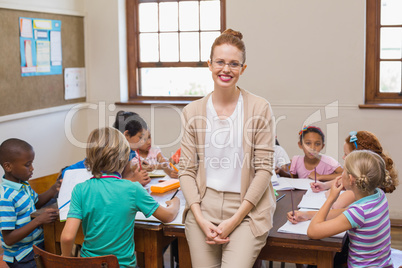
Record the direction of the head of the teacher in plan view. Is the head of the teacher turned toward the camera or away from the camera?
toward the camera

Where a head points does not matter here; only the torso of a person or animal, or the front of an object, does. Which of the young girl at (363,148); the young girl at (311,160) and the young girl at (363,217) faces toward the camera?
the young girl at (311,160)

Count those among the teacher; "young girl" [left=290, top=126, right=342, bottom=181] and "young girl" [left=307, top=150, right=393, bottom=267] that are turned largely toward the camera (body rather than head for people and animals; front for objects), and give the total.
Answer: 2

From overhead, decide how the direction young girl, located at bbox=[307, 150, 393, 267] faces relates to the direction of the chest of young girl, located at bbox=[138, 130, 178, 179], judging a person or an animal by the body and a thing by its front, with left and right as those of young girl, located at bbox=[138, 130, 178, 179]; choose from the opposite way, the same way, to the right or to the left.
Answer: the opposite way

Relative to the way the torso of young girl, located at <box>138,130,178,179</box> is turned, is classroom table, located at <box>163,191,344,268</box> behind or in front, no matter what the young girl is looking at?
in front

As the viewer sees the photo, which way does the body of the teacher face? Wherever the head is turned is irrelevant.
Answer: toward the camera

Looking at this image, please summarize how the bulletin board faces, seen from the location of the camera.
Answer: facing the viewer and to the right of the viewer

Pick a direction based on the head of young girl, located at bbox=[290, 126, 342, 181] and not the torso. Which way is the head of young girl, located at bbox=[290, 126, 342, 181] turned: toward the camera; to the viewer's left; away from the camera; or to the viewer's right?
toward the camera

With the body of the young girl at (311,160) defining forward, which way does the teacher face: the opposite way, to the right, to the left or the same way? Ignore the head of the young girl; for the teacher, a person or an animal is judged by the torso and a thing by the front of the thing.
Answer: the same way

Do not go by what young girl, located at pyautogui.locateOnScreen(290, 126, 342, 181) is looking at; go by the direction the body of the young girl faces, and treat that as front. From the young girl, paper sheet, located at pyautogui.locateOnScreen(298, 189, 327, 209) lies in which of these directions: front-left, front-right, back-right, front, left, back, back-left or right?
front

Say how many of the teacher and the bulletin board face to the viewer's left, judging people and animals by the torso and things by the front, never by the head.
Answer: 0

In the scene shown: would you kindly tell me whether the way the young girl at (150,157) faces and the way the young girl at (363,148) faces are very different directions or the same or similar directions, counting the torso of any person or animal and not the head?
very different directions

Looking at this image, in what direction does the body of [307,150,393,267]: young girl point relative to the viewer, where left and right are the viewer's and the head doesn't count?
facing away from the viewer and to the left of the viewer

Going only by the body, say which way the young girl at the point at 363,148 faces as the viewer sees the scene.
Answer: to the viewer's left

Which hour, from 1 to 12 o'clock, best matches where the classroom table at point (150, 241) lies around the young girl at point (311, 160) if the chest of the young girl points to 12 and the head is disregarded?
The classroom table is roughly at 1 o'clock from the young girl.

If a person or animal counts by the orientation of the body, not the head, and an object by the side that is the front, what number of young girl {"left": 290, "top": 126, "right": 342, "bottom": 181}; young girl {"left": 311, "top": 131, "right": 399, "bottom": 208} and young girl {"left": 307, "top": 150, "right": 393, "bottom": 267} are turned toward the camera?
1

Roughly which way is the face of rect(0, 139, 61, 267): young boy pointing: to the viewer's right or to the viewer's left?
to the viewer's right
